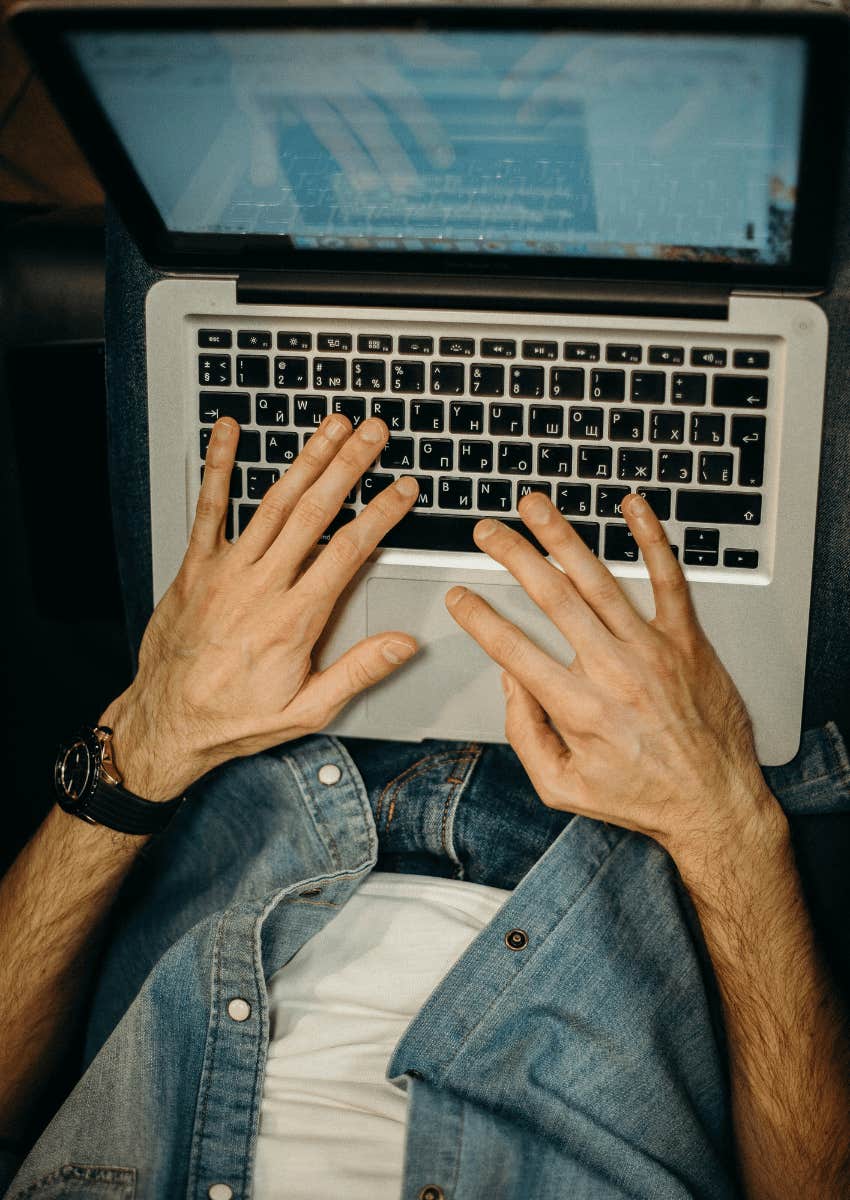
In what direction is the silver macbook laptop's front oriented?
toward the camera
